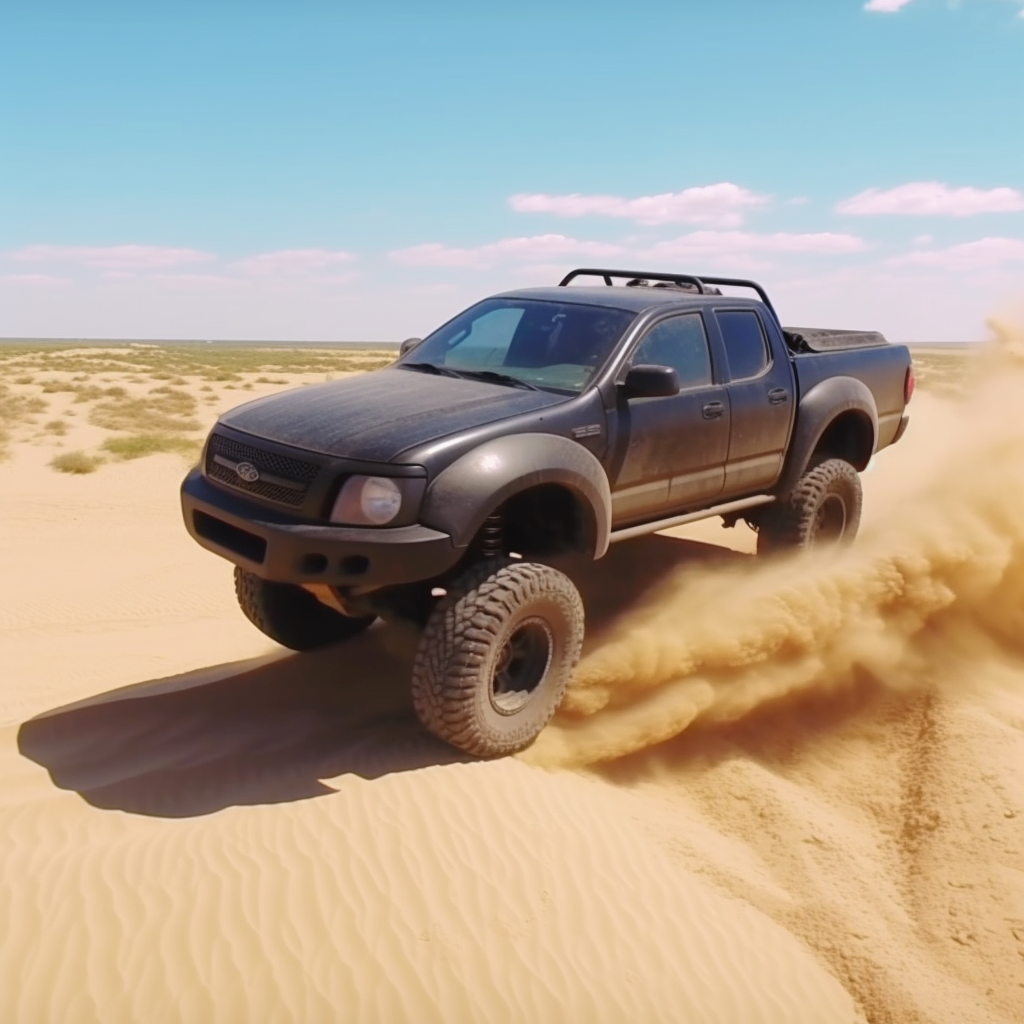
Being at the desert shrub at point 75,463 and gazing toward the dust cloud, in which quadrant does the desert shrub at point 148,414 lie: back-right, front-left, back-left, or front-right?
back-left

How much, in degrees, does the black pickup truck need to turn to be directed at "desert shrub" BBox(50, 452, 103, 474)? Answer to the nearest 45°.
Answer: approximately 90° to its right

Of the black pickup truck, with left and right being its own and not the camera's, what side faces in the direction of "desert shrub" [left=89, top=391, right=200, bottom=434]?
right

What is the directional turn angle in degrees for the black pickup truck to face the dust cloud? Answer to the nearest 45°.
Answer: approximately 180°

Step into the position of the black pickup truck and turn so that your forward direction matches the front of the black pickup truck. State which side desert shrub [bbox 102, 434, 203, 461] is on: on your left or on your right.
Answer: on your right

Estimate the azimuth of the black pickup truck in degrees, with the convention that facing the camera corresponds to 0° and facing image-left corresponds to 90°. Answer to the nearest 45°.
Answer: approximately 45°
